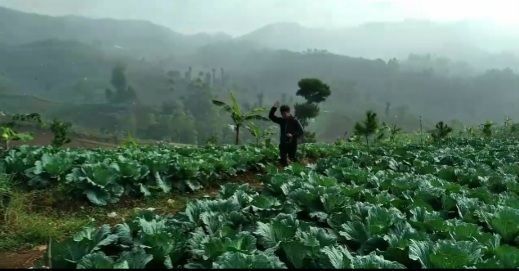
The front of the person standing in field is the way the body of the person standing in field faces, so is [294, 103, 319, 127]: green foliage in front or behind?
behind

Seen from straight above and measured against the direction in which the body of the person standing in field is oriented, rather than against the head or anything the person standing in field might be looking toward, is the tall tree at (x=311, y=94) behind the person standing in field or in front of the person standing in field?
behind

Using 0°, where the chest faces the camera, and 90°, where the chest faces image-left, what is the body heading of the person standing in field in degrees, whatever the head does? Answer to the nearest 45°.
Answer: approximately 45°
